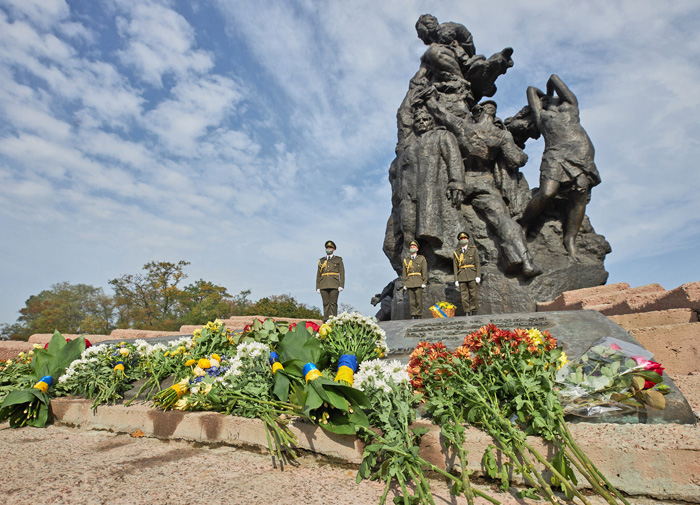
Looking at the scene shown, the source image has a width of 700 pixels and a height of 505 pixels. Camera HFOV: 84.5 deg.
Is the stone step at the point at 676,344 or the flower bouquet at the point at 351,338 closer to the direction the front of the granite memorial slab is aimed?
the flower bouquet

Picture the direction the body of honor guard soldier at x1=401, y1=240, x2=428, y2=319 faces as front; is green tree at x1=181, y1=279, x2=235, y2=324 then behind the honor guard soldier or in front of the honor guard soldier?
behind

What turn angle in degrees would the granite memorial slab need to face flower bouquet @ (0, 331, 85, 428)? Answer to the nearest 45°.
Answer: approximately 45° to its right

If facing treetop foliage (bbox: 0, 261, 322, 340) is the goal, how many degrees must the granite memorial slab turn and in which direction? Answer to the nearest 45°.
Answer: approximately 135° to its right

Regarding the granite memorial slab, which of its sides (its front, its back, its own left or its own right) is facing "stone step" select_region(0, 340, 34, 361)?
right

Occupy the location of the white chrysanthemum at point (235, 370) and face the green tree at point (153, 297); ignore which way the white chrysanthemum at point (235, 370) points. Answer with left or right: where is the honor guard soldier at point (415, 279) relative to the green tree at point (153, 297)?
right

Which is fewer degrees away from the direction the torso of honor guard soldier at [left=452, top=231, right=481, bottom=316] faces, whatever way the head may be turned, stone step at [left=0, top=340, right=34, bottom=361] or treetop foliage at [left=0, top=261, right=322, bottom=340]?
the stone step

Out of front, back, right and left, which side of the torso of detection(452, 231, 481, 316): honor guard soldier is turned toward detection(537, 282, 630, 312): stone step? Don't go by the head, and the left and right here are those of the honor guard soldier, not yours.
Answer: left

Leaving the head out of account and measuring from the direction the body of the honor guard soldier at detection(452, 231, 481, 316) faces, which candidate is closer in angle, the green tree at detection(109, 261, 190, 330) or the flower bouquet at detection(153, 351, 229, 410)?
the flower bouquet

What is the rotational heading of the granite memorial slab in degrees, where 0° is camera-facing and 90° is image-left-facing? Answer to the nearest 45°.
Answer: approximately 0°

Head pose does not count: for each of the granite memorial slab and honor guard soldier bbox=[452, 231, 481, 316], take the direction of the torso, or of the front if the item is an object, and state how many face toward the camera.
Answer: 2

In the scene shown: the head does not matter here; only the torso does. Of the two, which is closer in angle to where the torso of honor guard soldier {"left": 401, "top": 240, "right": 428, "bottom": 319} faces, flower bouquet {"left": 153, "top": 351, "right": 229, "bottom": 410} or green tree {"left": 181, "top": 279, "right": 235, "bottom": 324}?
the flower bouquet
